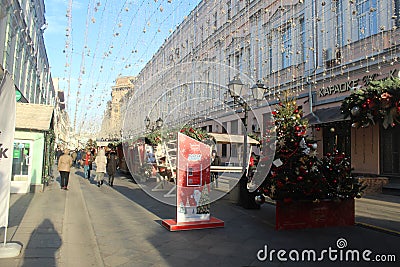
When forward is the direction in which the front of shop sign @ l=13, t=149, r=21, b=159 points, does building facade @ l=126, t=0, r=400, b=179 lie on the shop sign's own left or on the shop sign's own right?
on the shop sign's own left

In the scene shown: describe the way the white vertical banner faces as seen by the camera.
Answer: facing the viewer

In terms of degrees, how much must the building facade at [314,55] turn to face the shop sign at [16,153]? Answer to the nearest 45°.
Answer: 0° — it already faces it

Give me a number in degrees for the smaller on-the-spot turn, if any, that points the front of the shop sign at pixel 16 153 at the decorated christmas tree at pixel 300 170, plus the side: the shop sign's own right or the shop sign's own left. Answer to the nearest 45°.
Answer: approximately 45° to the shop sign's own left

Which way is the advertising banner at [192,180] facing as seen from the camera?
toward the camera

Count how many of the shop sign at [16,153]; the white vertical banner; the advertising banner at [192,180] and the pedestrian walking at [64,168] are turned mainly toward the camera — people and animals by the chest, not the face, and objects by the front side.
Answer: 3

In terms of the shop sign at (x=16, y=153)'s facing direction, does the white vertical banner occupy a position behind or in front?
in front

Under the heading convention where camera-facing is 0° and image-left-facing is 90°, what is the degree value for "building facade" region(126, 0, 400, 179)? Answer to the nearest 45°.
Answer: approximately 45°

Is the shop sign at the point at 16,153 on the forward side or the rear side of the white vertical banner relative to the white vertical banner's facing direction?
on the rear side

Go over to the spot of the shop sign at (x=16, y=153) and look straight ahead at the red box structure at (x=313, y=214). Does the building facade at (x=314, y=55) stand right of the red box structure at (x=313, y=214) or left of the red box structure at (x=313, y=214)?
left
